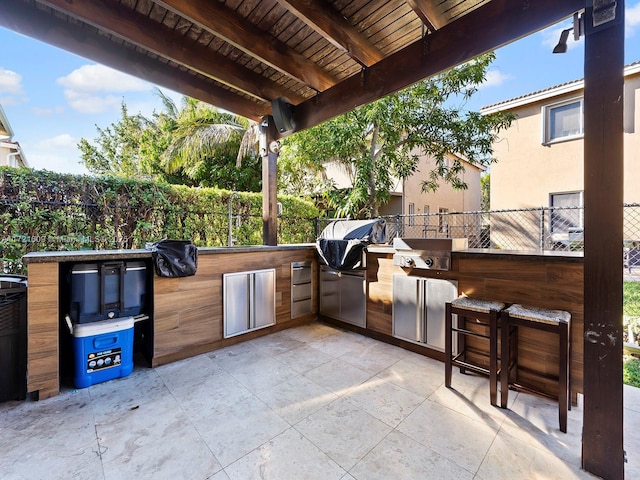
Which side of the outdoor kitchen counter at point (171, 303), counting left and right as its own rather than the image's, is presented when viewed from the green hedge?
back

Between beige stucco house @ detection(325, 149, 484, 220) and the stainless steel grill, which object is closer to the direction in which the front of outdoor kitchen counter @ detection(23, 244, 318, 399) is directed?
the stainless steel grill

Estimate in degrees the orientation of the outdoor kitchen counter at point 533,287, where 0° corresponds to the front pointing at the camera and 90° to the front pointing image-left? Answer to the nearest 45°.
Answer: approximately 45°

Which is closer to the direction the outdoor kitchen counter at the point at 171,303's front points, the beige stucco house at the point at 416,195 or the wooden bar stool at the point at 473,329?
the wooden bar stool

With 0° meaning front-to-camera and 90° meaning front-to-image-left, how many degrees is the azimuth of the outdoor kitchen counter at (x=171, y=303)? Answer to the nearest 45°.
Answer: approximately 315°

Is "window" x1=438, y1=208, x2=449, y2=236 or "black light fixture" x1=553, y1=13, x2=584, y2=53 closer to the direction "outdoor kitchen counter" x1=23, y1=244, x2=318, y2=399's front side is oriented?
the black light fixture

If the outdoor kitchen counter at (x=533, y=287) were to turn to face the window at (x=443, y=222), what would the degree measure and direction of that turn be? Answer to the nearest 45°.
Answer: approximately 135° to its right
